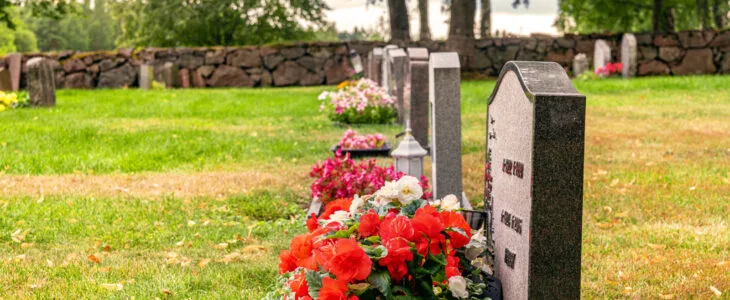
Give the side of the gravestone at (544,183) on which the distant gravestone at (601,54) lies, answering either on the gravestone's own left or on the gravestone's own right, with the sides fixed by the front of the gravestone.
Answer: on the gravestone's own right

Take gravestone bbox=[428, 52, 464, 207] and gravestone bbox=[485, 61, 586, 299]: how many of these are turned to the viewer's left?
2

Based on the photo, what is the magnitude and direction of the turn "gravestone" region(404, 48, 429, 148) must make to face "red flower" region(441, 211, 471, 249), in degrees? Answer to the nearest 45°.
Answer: approximately 90° to its left

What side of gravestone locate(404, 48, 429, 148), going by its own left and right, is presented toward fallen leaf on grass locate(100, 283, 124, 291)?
left

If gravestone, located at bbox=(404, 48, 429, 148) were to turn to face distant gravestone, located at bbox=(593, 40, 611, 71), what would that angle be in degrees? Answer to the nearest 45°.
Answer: approximately 90° to its right

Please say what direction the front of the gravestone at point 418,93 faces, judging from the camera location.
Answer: facing to the left of the viewer

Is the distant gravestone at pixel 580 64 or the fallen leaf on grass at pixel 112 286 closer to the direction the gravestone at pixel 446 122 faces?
the fallen leaf on grass

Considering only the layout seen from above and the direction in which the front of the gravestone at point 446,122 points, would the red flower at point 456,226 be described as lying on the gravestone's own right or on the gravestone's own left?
on the gravestone's own left

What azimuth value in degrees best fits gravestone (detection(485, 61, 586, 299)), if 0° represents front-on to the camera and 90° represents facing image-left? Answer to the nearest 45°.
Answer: approximately 90°

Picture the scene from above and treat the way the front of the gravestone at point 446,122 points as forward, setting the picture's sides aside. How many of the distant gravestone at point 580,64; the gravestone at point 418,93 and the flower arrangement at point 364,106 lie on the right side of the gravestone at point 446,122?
3

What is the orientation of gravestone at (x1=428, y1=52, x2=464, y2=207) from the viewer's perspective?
to the viewer's left
